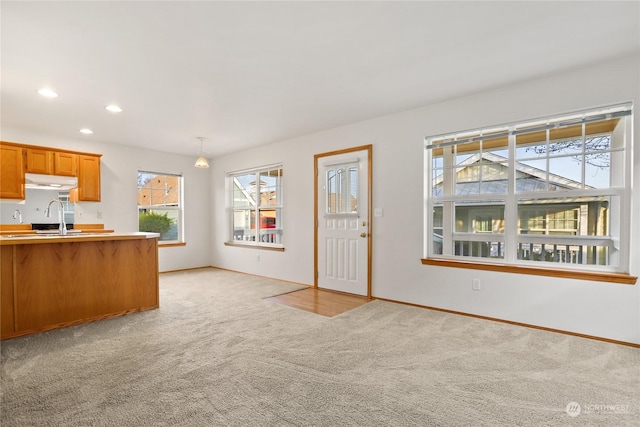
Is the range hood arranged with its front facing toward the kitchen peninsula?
yes

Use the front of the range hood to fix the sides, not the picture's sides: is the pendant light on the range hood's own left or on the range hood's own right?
on the range hood's own left

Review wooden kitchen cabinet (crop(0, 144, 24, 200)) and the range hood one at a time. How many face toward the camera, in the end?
2

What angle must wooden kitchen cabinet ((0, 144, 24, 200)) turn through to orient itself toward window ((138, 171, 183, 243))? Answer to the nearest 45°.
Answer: approximately 90° to its left

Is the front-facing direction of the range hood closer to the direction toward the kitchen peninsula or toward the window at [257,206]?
the kitchen peninsula

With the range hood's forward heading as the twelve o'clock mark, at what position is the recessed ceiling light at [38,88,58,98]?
The recessed ceiling light is roughly at 12 o'clock from the range hood.

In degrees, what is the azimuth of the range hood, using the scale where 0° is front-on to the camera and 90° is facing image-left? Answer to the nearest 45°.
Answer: approximately 0°

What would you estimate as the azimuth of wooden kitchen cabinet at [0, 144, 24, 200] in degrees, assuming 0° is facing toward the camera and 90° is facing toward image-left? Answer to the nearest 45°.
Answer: approximately 0°
